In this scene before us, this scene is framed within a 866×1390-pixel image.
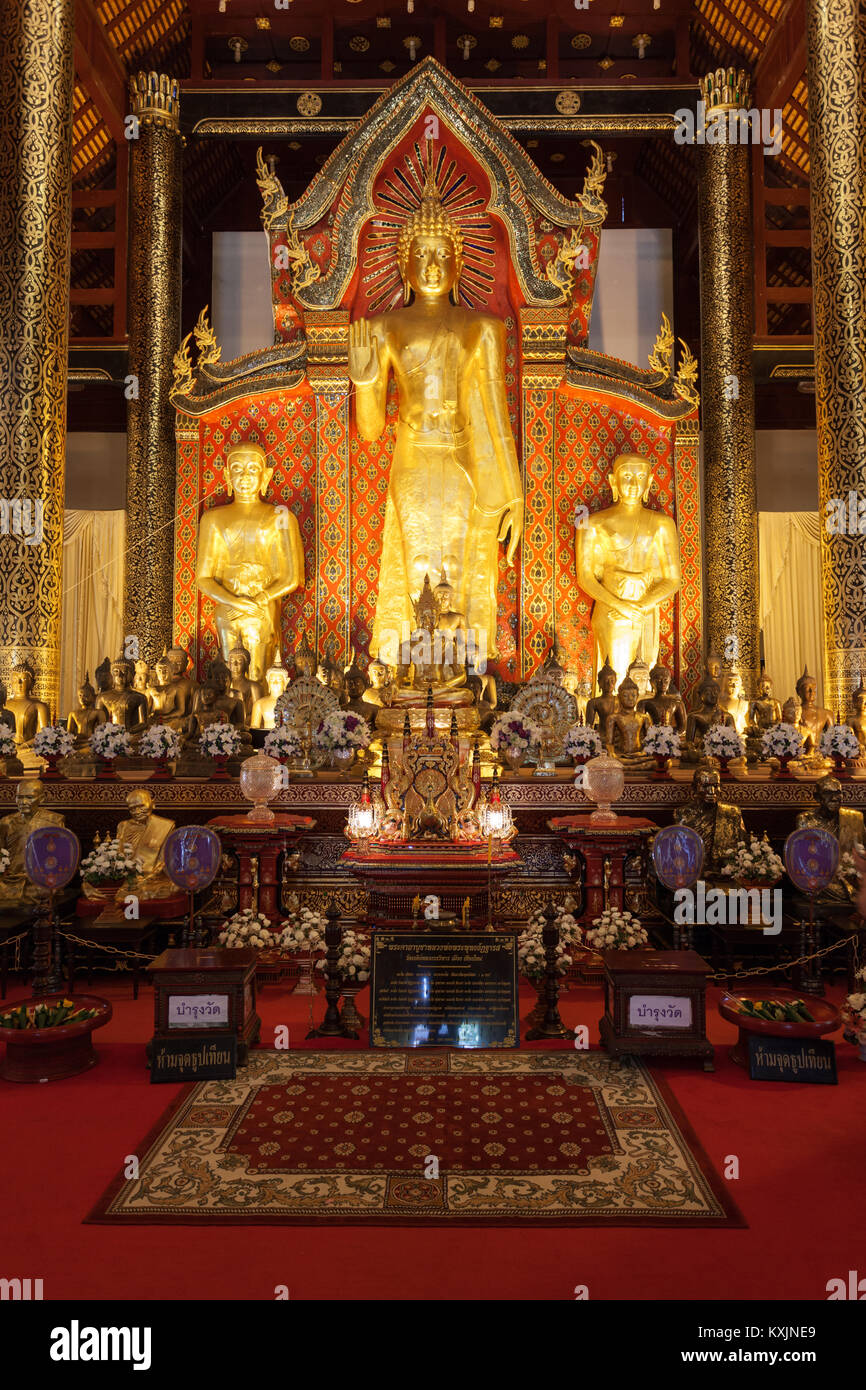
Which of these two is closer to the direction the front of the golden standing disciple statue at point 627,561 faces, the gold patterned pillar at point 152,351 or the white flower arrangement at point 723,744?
the white flower arrangement

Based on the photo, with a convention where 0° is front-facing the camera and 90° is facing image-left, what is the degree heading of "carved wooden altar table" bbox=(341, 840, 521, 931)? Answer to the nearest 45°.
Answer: approximately 0°

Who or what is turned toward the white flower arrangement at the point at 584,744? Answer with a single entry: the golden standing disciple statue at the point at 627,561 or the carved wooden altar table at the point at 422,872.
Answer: the golden standing disciple statue

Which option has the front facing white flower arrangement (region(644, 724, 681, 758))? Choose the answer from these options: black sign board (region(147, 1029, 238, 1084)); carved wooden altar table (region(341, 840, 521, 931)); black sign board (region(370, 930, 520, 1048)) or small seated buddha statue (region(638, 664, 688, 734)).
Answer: the small seated buddha statue

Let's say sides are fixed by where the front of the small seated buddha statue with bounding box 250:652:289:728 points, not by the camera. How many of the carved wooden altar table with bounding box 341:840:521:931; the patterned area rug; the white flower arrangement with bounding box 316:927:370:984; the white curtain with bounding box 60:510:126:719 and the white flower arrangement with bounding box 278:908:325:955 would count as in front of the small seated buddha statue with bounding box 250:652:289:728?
4

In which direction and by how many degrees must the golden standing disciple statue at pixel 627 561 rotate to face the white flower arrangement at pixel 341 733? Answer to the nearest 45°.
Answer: approximately 45° to its right

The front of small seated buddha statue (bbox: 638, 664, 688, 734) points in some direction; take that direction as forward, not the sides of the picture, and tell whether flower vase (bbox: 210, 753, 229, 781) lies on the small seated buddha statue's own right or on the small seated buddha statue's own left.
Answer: on the small seated buddha statue's own right

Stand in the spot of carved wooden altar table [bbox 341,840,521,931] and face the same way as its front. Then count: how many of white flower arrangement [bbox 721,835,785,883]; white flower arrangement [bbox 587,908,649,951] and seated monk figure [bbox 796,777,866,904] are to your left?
3
